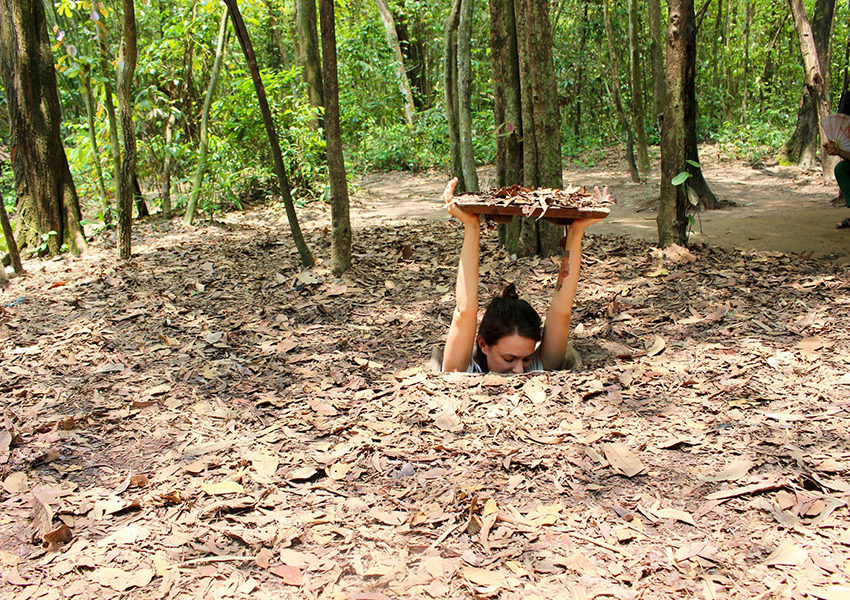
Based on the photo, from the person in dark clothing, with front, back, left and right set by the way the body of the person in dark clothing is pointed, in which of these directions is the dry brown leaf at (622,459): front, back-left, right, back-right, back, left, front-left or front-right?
left

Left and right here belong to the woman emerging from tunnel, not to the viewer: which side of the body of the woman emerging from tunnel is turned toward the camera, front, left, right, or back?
front

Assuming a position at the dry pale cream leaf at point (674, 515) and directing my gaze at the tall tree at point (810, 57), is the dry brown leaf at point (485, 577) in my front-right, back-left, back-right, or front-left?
back-left

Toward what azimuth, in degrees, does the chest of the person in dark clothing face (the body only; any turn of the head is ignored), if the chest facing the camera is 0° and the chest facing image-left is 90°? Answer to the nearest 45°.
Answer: approximately 90°

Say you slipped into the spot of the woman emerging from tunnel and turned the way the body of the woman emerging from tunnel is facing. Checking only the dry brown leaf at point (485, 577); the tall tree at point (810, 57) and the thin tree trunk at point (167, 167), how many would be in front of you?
1

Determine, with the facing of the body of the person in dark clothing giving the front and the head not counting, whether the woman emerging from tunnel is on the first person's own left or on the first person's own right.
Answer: on the first person's own left

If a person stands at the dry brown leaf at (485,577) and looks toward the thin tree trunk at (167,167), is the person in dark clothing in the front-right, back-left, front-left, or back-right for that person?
front-right

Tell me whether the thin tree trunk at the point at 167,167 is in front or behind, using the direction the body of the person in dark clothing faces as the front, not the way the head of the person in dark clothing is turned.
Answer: in front

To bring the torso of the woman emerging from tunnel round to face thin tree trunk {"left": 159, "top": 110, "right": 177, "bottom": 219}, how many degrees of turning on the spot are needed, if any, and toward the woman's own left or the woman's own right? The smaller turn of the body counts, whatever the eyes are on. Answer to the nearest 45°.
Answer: approximately 135° to the woman's own right

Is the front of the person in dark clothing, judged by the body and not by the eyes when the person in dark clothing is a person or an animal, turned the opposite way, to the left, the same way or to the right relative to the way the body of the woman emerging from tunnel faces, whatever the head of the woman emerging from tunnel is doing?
to the right

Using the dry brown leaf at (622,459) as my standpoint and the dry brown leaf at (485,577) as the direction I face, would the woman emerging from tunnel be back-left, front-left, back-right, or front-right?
back-right

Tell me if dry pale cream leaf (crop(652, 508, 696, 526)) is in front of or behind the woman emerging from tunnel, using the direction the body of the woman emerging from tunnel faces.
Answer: in front

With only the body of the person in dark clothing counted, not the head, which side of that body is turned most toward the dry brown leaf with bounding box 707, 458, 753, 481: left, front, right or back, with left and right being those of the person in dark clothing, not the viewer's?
left

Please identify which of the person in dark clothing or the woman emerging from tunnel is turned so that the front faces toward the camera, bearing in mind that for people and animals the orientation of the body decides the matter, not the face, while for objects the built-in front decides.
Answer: the woman emerging from tunnel

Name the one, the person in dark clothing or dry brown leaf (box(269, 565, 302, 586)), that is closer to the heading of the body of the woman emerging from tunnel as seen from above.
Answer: the dry brown leaf

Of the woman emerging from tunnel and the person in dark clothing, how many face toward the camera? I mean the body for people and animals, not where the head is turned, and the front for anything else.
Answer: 1

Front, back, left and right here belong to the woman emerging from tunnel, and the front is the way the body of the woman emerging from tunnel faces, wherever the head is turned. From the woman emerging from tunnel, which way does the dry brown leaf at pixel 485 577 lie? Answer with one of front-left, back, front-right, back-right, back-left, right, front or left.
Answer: front
